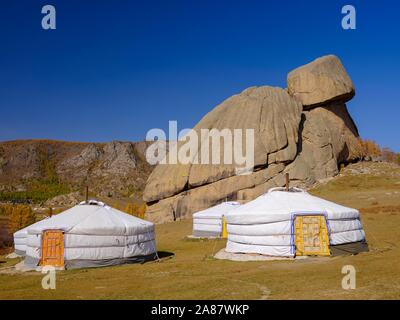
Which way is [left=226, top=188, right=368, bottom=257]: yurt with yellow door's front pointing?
toward the camera

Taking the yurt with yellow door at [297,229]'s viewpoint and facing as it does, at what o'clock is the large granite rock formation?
The large granite rock formation is roughly at 6 o'clock from the yurt with yellow door.

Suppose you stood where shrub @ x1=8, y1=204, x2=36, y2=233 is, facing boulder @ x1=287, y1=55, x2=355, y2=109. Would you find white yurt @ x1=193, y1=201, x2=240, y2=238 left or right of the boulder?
right

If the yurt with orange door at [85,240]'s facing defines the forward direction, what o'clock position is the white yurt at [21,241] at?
The white yurt is roughly at 4 o'clock from the yurt with orange door.

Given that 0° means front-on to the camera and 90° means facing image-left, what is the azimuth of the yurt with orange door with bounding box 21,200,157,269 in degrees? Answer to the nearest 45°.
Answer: approximately 45°

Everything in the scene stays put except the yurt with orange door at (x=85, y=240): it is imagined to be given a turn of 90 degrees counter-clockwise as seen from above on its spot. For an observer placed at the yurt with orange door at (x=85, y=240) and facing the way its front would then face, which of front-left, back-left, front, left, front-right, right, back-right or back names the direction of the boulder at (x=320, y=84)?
left

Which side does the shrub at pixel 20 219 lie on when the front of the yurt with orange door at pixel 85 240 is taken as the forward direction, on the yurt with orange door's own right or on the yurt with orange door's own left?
on the yurt with orange door's own right

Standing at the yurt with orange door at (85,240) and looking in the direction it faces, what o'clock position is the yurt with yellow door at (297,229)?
the yurt with yellow door at (297,229) is roughly at 8 o'clock from the yurt with orange door at (85,240).

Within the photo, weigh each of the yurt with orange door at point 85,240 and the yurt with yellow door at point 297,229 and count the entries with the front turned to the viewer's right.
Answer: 0

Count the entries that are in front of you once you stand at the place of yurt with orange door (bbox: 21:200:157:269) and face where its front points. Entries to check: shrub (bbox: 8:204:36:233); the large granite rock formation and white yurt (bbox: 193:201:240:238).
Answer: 0

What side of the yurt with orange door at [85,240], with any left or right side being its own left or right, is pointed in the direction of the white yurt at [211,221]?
back

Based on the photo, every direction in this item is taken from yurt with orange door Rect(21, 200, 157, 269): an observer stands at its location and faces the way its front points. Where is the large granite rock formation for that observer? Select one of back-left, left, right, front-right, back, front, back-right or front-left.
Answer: back

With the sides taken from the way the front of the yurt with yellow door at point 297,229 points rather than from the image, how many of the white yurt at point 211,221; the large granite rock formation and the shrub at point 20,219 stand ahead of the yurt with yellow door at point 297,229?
0

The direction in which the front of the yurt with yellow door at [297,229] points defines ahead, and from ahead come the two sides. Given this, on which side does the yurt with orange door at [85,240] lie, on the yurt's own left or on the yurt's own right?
on the yurt's own right

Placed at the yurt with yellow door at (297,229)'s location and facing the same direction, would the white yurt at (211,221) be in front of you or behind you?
behind

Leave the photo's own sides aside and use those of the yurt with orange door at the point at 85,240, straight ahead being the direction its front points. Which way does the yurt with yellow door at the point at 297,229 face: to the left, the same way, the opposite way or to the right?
the same way
